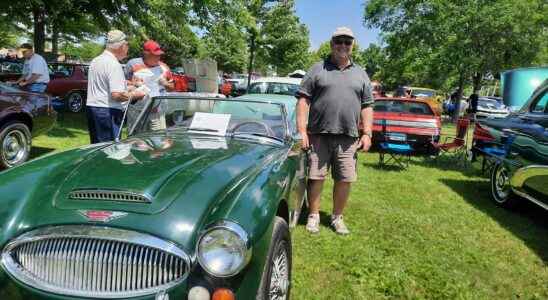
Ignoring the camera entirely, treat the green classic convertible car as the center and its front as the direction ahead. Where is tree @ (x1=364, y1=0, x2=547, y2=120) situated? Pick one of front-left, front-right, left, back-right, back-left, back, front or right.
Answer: back

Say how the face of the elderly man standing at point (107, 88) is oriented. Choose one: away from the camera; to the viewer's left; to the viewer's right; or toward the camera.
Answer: to the viewer's right

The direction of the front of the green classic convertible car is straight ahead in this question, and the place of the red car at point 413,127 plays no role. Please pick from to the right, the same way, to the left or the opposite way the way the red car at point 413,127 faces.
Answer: the opposite way

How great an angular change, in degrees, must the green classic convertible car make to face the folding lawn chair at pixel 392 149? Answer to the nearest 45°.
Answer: approximately 180°

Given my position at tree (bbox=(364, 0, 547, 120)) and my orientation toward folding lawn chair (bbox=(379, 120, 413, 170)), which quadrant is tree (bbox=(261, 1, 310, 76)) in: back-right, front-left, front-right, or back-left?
back-right

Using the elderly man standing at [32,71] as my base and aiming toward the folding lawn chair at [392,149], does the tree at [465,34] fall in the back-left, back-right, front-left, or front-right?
front-left

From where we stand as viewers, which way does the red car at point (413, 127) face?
facing away from the viewer

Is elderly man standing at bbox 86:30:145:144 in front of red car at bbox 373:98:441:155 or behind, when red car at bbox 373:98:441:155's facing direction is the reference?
behind

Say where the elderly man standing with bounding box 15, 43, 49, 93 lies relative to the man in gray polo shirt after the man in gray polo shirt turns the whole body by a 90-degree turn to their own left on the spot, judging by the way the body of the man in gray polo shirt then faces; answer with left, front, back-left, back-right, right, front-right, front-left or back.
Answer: back-left

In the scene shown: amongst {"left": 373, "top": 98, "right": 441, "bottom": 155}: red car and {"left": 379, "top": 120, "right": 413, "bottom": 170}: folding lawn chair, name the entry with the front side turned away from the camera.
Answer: the red car

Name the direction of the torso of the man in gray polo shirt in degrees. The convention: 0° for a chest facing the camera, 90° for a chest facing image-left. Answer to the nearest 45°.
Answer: approximately 0°
